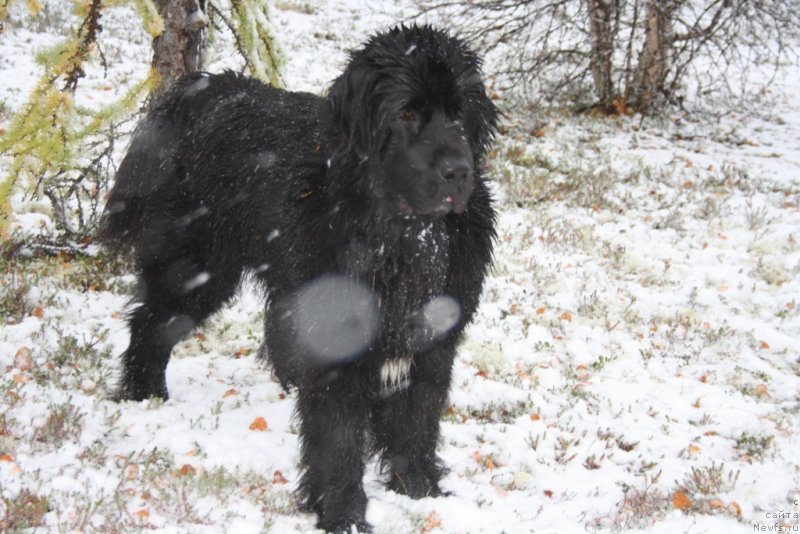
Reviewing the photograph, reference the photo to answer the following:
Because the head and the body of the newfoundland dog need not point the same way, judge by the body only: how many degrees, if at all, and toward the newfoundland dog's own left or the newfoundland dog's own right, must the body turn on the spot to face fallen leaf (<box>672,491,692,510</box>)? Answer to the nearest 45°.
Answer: approximately 45° to the newfoundland dog's own left

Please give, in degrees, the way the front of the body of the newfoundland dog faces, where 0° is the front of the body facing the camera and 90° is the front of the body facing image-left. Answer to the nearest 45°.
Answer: approximately 315°

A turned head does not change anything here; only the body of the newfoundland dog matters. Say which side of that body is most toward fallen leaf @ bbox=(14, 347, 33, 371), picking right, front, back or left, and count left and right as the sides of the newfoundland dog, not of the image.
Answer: back

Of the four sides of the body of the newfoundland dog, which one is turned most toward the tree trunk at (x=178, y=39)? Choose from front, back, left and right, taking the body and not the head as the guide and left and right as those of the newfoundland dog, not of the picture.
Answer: back

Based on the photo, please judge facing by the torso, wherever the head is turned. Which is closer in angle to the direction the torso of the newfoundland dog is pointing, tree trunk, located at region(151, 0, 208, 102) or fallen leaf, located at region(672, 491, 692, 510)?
the fallen leaf

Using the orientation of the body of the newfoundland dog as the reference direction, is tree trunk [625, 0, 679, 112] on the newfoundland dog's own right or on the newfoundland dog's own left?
on the newfoundland dog's own left
